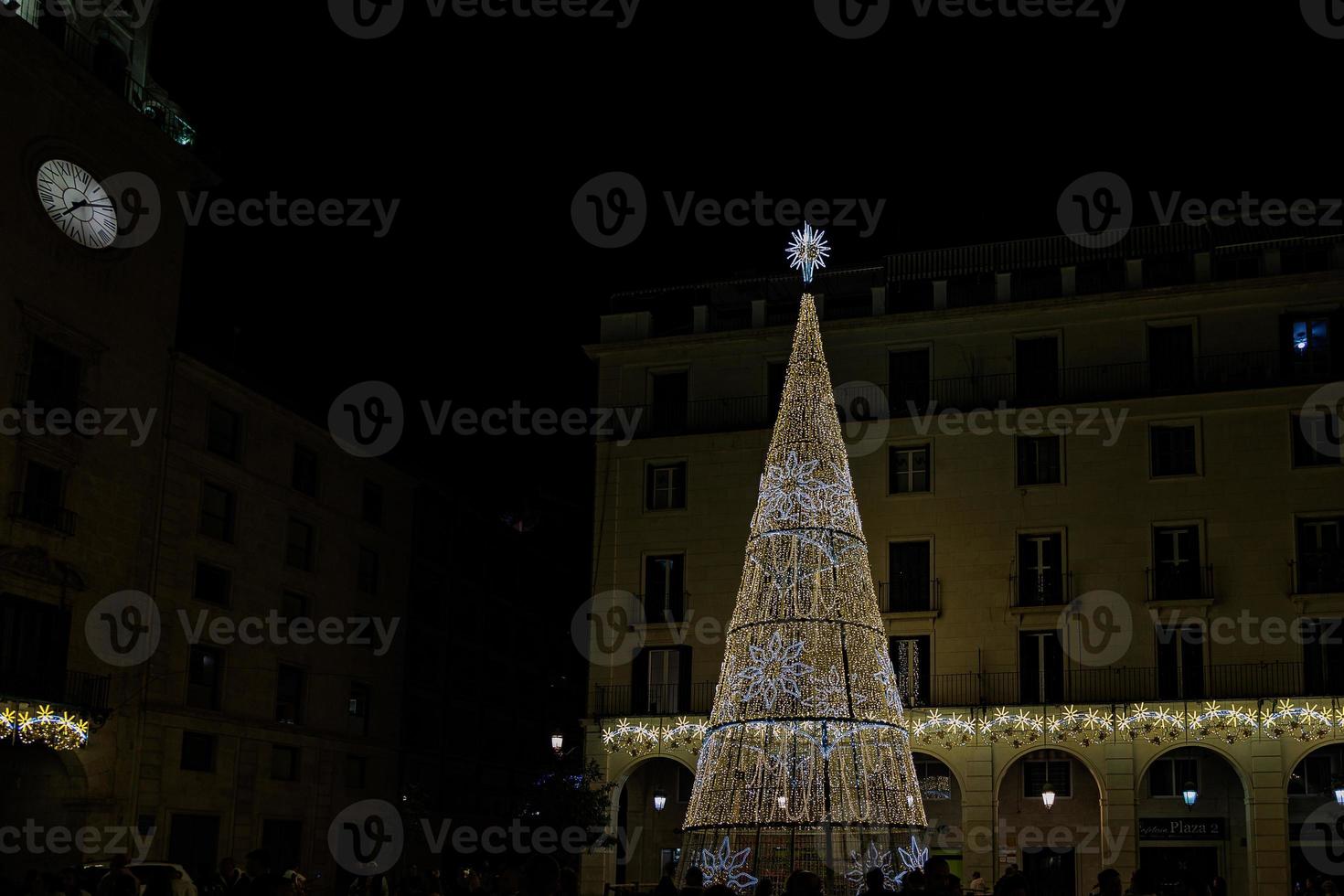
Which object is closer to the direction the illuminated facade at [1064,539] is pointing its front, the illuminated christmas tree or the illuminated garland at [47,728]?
the illuminated christmas tree

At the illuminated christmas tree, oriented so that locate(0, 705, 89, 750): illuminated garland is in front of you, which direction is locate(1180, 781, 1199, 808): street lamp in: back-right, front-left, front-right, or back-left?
back-right

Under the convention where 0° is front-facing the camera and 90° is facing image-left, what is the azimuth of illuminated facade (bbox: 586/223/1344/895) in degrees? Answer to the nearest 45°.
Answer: approximately 0°

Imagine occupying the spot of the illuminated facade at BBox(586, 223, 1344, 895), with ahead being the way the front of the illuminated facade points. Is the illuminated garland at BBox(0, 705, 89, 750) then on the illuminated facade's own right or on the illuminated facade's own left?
on the illuminated facade's own right

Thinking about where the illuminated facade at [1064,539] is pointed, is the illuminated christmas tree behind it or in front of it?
in front
